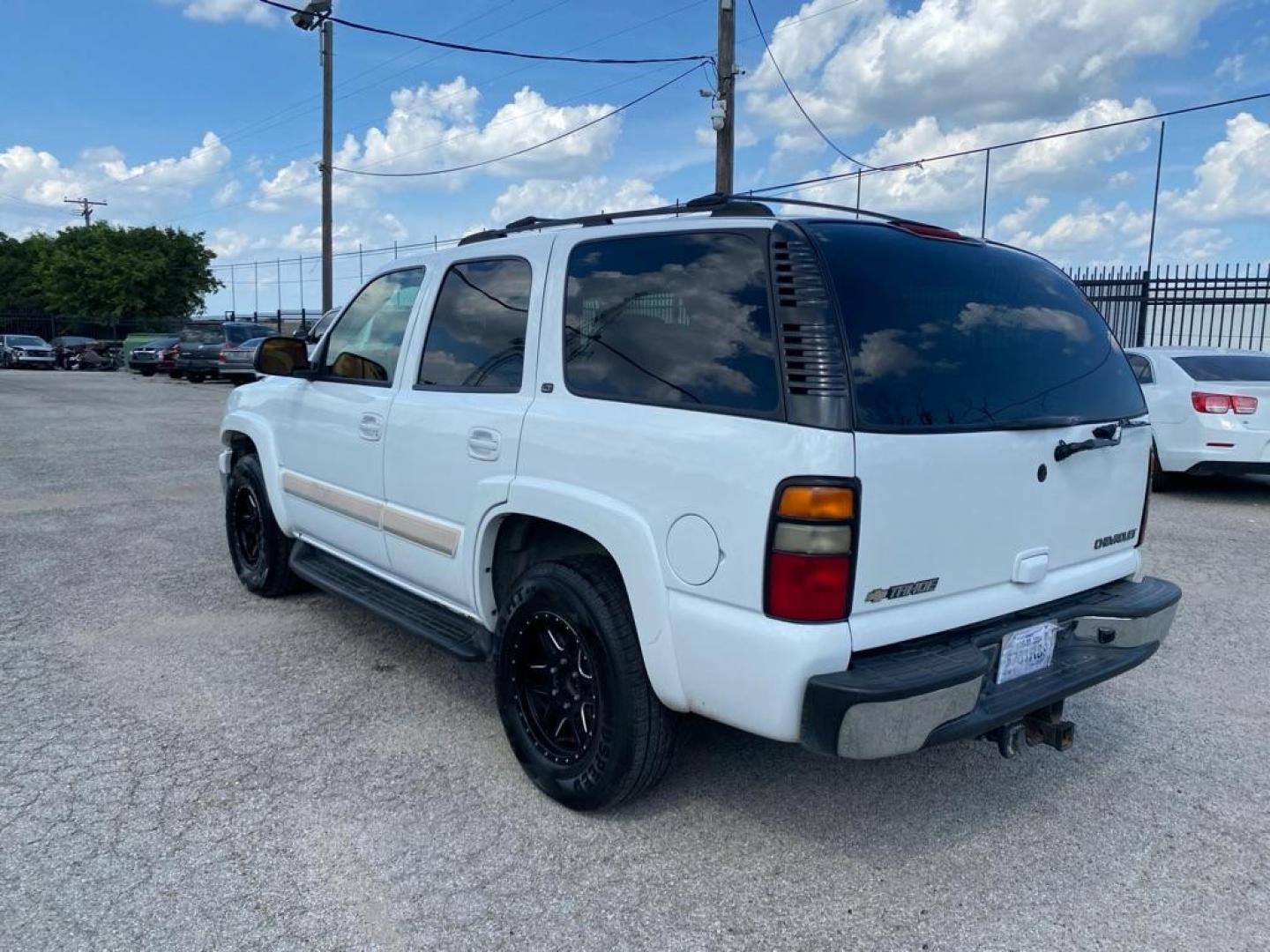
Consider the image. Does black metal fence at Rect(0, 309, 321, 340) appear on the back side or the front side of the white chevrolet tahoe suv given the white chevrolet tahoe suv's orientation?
on the front side

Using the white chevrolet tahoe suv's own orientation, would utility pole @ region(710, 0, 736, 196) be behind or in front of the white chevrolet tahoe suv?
in front

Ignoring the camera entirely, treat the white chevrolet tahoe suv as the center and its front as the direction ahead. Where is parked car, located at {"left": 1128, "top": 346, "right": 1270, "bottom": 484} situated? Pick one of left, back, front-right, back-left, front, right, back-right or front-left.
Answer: right

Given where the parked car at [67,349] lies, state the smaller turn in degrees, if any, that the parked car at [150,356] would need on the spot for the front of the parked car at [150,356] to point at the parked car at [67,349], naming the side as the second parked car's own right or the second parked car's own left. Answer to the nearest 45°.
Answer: approximately 135° to the second parked car's own right

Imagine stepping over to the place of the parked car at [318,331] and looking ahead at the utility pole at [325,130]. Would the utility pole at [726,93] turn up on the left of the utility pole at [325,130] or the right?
right

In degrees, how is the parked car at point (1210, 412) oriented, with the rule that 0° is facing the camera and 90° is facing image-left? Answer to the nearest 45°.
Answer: approximately 135°

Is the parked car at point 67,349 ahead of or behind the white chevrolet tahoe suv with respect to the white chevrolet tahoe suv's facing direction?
ahead

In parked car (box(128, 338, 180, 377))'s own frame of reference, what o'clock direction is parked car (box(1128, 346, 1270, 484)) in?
parked car (box(1128, 346, 1270, 484)) is roughly at 10 o'clock from parked car (box(128, 338, 180, 377)).

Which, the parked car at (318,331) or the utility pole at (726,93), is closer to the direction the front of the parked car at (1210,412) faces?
the utility pole

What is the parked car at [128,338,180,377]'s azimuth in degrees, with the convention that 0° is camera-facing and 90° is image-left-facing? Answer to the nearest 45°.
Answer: approximately 45°

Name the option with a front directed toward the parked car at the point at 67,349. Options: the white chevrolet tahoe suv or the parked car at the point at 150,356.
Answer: the white chevrolet tahoe suv

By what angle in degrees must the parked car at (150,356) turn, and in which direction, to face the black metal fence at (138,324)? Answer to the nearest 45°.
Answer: approximately 135° to its right

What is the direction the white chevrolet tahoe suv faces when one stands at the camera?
facing away from the viewer and to the left of the viewer

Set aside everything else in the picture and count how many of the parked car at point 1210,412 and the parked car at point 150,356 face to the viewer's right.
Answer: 0

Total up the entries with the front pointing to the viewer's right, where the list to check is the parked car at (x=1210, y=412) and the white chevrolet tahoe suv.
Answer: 0
